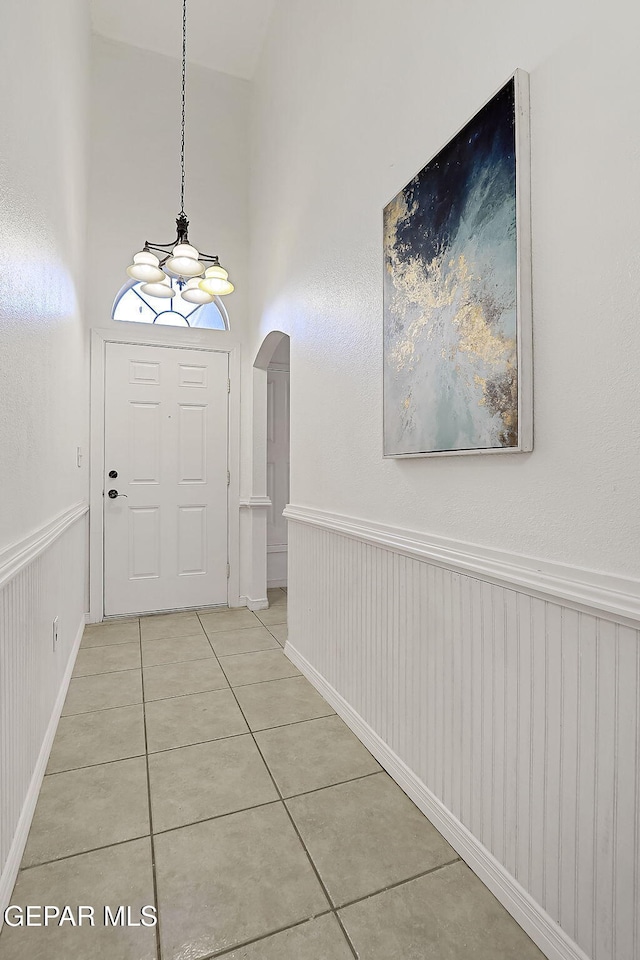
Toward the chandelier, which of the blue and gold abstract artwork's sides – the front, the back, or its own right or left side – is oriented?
right

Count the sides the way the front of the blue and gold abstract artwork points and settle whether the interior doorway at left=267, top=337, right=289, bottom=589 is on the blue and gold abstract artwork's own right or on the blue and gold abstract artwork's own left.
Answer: on the blue and gold abstract artwork's own right

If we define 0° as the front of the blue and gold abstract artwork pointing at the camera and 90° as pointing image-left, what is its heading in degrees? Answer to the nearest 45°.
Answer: approximately 45°

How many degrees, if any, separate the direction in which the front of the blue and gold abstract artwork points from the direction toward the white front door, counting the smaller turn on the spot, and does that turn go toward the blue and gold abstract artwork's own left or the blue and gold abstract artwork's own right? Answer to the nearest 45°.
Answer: approximately 90° to the blue and gold abstract artwork's own right

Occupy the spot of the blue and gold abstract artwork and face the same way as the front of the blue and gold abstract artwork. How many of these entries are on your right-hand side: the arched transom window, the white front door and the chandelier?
3

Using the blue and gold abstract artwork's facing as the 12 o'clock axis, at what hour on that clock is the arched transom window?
The arched transom window is roughly at 3 o'clock from the blue and gold abstract artwork.

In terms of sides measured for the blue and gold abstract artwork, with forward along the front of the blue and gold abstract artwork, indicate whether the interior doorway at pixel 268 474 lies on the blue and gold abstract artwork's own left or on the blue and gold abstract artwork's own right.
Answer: on the blue and gold abstract artwork's own right
